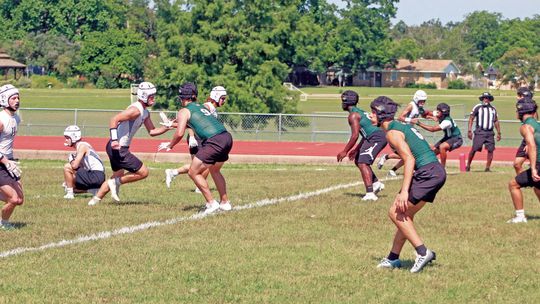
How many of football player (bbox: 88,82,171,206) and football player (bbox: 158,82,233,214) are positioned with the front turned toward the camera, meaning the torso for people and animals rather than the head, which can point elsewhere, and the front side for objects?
0

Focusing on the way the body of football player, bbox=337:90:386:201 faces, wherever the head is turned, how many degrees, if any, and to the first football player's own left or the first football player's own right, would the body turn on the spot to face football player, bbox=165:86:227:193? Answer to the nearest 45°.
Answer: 0° — they already face them

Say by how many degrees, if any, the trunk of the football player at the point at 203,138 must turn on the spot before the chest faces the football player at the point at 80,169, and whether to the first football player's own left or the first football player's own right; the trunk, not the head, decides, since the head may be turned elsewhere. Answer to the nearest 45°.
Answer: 0° — they already face them

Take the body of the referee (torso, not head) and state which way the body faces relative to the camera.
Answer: toward the camera

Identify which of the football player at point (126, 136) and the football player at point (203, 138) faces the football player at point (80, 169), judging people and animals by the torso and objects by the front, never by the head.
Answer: the football player at point (203, 138)

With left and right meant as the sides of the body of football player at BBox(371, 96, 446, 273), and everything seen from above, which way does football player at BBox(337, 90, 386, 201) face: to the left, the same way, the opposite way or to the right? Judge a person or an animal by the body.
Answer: the same way

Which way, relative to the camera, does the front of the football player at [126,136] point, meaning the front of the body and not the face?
to the viewer's right

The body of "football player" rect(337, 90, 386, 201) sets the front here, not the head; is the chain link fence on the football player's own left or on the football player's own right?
on the football player's own right

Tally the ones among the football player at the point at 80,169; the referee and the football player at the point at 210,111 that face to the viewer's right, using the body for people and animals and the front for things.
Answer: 1

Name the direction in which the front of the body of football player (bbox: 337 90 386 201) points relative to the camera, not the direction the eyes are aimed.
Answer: to the viewer's left

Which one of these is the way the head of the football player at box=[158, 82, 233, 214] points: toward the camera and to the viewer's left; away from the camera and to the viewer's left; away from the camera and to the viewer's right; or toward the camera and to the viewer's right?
away from the camera and to the viewer's left

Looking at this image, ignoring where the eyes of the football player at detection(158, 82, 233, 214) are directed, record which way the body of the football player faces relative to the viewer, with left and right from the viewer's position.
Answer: facing away from the viewer and to the left of the viewer
